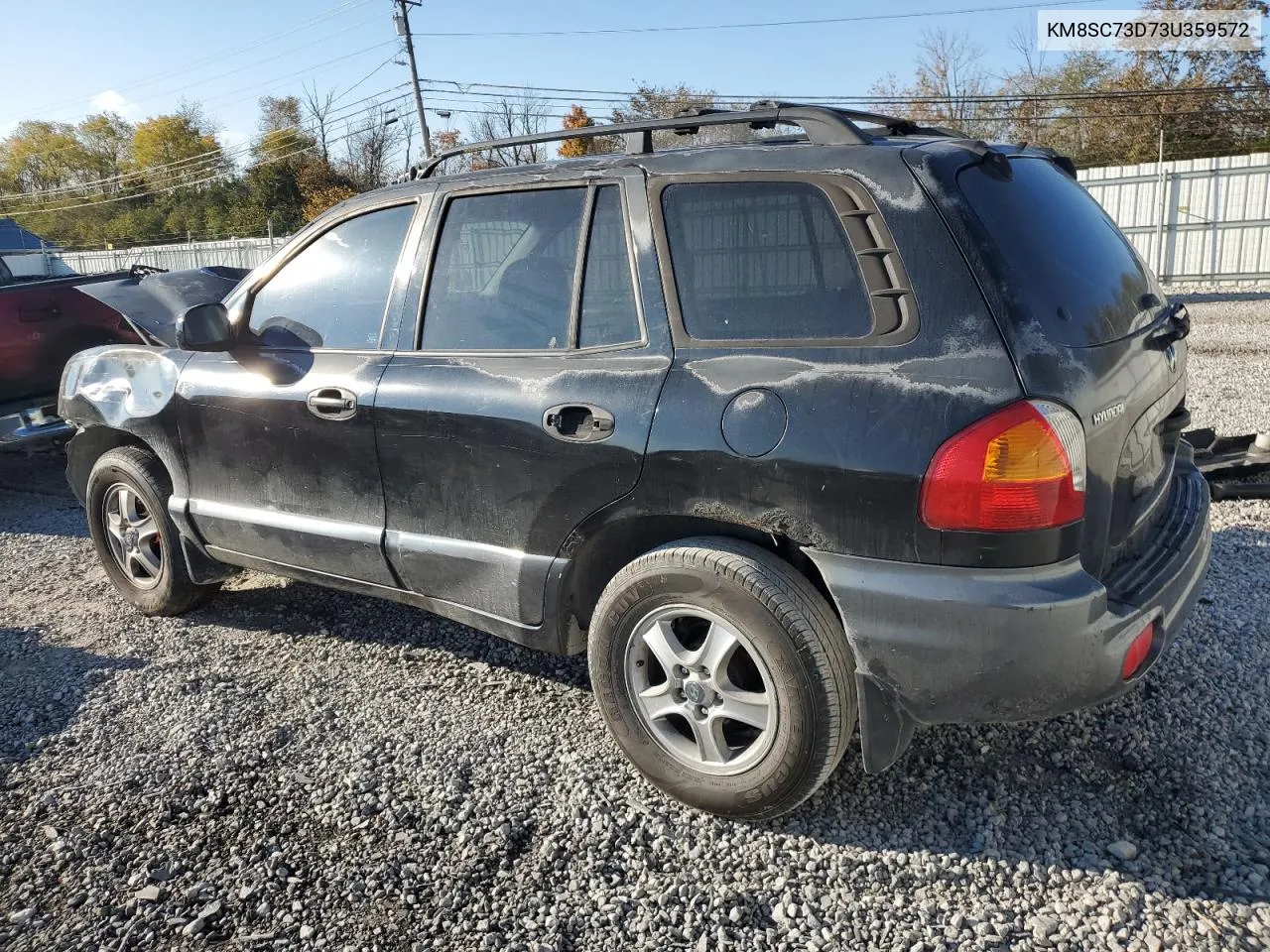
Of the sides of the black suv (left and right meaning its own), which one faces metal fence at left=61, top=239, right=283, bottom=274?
front

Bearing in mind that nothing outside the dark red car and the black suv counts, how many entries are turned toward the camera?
0

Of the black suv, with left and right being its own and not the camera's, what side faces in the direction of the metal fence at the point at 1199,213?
right

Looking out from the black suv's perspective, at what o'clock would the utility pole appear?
The utility pole is roughly at 1 o'clock from the black suv.

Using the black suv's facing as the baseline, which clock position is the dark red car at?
The dark red car is roughly at 12 o'clock from the black suv.

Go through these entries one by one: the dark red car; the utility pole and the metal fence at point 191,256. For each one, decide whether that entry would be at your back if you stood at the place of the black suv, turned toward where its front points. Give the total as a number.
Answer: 0

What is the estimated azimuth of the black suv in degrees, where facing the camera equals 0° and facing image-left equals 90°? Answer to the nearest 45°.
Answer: approximately 135°
